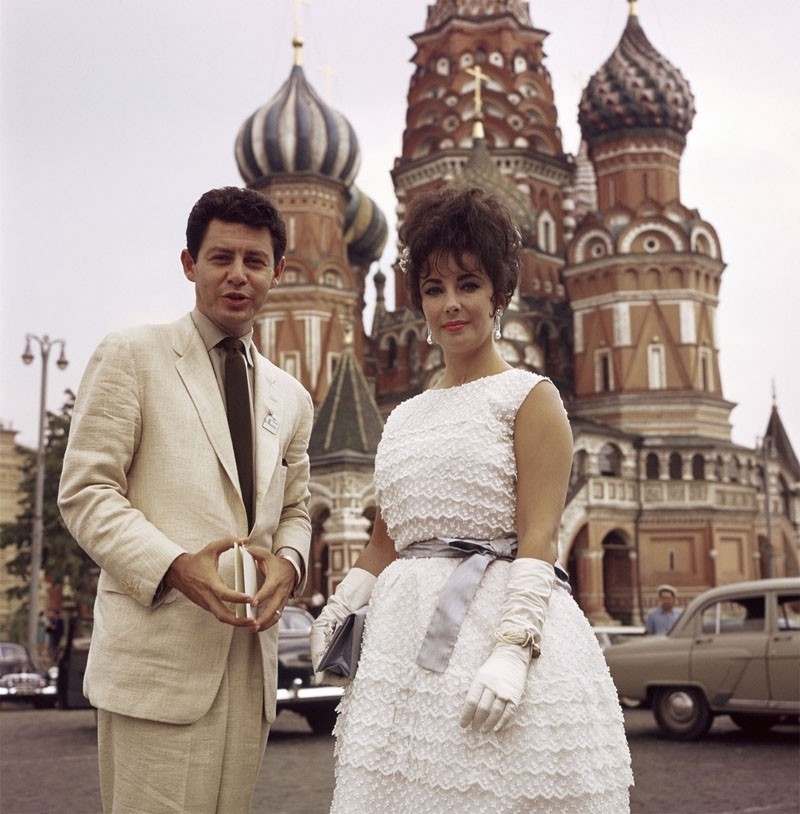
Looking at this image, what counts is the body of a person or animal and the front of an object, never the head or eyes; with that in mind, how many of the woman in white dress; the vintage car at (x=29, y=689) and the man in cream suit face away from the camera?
0

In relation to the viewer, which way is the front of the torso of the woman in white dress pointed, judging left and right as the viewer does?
facing the viewer and to the left of the viewer

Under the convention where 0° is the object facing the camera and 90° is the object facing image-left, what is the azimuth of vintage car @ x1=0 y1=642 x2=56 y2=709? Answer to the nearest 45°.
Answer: approximately 315°

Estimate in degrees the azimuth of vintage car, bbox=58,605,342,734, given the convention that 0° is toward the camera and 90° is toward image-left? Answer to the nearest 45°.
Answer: approximately 315°

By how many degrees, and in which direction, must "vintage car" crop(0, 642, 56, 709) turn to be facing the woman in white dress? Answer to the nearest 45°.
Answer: approximately 45° to its right

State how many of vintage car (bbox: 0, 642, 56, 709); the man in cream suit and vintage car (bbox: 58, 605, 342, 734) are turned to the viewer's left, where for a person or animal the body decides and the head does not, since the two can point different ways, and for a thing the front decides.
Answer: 0

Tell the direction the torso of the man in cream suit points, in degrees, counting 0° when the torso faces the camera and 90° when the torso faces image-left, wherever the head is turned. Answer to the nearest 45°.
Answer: approximately 315°

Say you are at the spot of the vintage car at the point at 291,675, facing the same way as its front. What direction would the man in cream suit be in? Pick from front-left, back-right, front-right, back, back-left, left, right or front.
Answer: front-right

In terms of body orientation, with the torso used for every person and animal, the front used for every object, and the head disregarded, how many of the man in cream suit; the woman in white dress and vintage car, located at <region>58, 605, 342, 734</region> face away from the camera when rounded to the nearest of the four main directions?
0
